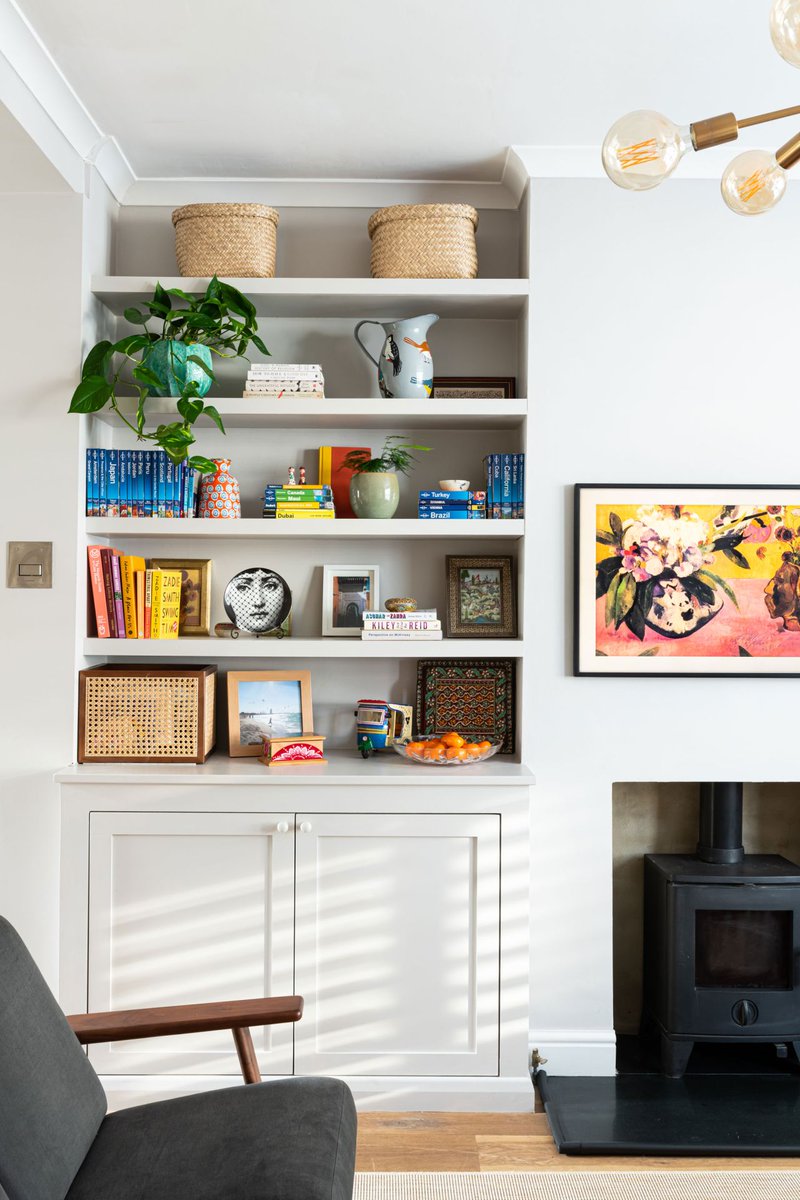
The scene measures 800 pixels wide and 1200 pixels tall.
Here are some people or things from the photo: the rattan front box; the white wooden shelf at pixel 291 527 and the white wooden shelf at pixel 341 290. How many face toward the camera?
3

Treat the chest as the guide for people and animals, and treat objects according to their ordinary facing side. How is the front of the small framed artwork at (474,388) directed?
toward the camera

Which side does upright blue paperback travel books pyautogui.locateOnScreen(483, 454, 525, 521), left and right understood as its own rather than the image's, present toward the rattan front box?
right

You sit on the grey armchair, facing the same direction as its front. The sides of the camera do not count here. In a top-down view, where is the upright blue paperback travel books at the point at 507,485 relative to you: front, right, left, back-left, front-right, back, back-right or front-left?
front-left

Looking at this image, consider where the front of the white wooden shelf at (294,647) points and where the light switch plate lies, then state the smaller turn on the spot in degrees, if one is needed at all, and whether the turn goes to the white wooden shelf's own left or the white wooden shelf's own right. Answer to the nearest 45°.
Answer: approximately 90° to the white wooden shelf's own right

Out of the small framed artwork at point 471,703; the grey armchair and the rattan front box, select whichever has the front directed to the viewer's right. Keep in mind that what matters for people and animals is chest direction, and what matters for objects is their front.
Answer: the grey armchair

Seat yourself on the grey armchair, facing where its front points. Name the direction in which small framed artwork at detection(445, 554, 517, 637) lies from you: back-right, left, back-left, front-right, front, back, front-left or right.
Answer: front-left

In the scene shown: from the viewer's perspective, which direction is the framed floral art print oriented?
toward the camera

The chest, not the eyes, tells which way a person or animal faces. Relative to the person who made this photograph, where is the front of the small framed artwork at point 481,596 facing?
facing the viewer

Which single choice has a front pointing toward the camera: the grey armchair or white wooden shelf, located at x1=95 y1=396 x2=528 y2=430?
the white wooden shelf

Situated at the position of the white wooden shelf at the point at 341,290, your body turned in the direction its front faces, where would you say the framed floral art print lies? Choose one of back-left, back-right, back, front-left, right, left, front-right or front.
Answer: left

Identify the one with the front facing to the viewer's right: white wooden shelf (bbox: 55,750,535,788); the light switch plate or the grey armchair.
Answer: the grey armchair

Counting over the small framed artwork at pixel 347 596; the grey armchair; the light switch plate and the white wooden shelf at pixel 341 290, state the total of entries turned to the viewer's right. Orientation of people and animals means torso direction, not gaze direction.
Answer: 1

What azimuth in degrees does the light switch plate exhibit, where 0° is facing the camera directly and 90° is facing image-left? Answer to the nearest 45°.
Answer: approximately 0°

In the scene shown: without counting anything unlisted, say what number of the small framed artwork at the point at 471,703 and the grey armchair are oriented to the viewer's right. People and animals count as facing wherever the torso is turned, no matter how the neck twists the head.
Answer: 1

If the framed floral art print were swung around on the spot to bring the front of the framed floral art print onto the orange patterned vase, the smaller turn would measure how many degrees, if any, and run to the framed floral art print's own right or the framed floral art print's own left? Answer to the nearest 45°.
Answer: approximately 90° to the framed floral art print's own right

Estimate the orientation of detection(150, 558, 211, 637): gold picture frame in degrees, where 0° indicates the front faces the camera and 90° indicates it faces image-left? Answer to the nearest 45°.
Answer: approximately 0°
